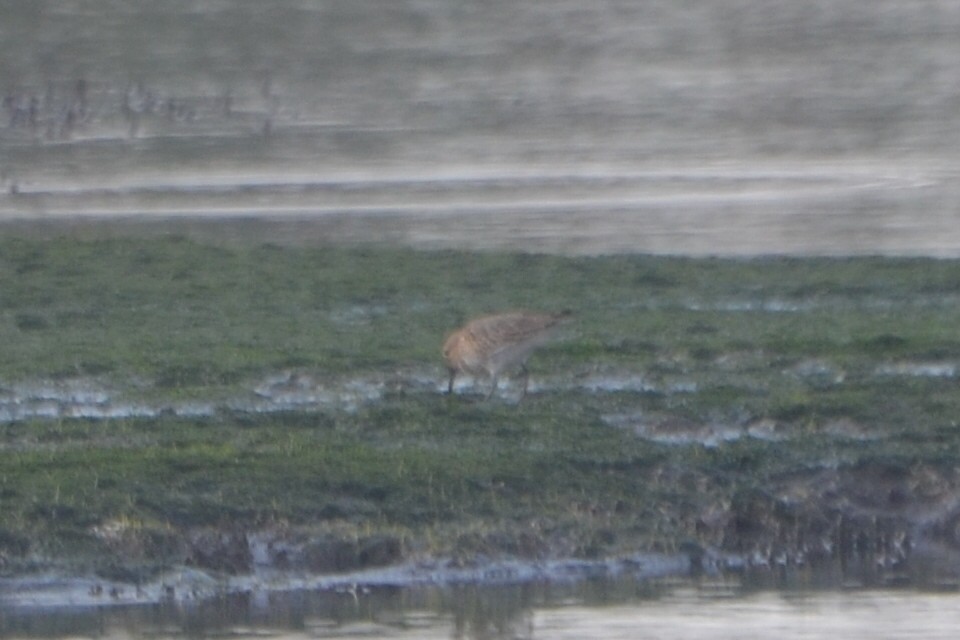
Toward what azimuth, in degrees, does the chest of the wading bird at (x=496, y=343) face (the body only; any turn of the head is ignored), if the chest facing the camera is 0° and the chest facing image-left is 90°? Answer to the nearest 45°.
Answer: approximately 90°
